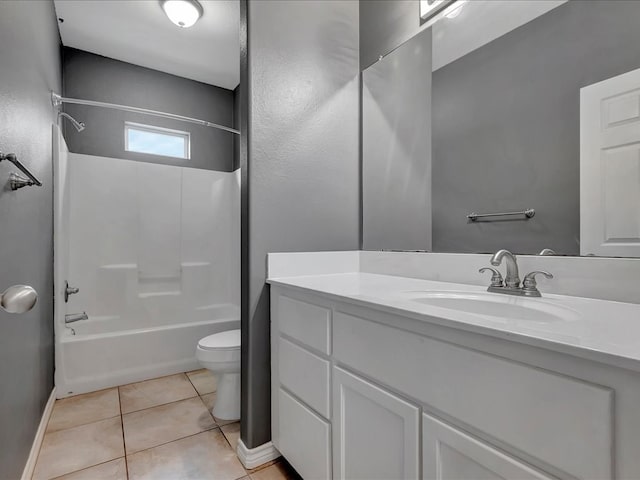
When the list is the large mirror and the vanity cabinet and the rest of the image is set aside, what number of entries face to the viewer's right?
0

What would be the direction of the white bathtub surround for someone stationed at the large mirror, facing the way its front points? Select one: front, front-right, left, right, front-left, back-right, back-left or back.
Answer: front-right

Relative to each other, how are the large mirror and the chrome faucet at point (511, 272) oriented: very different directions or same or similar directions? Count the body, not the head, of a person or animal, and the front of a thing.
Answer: same or similar directions

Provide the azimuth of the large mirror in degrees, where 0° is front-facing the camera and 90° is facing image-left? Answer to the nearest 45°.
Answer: approximately 45°

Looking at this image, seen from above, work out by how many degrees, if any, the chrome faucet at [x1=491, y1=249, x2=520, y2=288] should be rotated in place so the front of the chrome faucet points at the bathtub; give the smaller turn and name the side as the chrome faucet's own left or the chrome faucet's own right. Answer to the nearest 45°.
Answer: approximately 45° to the chrome faucet's own right

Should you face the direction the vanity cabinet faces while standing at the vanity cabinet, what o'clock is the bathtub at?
The bathtub is roughly at 2 o'clock from the vanity cabinet.

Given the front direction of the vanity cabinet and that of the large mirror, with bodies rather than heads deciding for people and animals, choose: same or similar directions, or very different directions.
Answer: same or similar directions

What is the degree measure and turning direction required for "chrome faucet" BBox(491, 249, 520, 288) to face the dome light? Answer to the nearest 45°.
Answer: approximately 45° to its right

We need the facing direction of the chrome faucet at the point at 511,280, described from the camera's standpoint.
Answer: facing the viewer and to the left of the viewer
